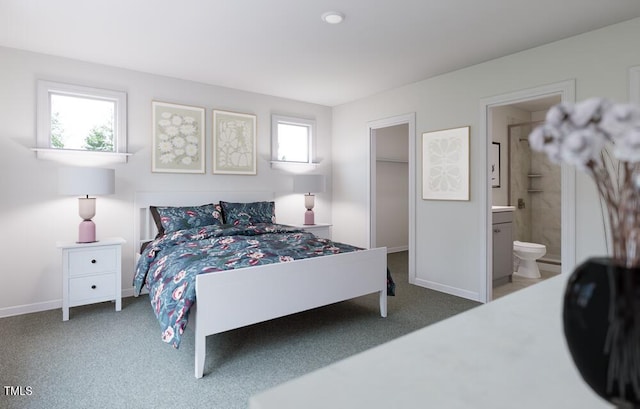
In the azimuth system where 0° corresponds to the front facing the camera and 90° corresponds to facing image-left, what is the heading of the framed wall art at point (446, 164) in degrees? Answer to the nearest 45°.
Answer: approximately 45°

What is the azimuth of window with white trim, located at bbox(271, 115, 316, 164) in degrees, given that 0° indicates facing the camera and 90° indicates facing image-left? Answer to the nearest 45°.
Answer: approximately 315°

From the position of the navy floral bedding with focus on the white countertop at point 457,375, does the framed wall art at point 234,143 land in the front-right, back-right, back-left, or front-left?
back-left

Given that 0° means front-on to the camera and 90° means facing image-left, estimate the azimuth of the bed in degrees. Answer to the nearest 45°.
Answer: approximately 315°

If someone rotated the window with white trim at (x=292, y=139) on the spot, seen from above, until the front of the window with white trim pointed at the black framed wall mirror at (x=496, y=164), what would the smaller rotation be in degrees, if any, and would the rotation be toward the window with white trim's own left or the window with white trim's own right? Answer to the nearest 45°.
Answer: approximately 45° to the window with white trim's own left
